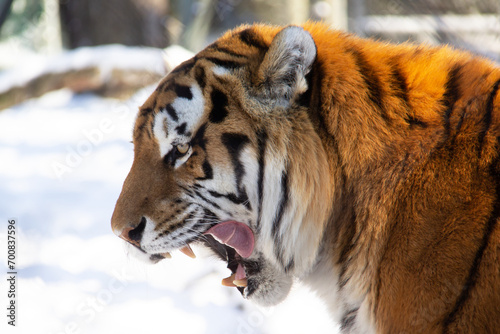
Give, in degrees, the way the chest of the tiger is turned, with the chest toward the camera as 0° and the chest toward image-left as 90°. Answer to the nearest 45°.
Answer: approximately 90°
